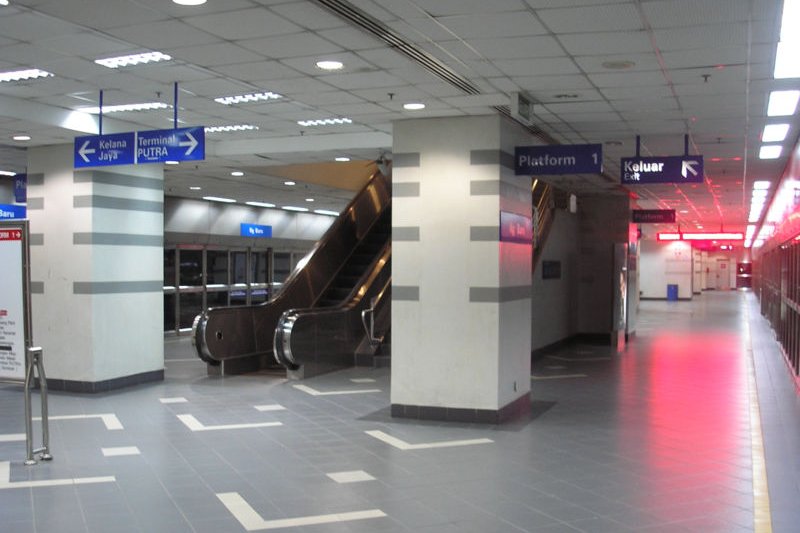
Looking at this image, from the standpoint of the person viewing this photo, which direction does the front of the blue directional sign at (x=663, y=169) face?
facing the viewer

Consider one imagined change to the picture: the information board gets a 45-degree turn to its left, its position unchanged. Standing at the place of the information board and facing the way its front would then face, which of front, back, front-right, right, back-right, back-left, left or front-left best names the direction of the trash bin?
left

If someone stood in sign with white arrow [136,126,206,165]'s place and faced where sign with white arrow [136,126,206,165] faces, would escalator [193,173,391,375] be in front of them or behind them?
behind

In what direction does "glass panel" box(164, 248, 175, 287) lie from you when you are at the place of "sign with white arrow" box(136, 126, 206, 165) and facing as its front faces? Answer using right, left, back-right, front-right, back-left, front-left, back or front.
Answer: back

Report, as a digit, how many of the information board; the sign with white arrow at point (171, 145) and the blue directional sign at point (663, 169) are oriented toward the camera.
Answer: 3

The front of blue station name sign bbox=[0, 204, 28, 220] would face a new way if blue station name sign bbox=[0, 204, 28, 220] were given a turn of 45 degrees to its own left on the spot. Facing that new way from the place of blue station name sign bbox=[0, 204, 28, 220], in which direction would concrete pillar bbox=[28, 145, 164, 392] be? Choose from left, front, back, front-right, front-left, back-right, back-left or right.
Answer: front-right

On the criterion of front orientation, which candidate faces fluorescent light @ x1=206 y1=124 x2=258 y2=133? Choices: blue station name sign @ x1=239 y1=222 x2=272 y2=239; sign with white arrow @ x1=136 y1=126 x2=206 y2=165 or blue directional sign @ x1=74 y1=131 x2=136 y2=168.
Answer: blue station name sign @ x1=239 y1=222 x2=272 y2=239

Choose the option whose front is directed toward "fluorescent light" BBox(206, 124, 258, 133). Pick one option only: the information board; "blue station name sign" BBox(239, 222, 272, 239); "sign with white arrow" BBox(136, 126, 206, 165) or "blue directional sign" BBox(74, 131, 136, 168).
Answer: "blue station name sign" BBox(239, 222, 272, 239)

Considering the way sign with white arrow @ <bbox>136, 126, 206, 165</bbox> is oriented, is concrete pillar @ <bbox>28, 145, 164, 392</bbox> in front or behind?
behind

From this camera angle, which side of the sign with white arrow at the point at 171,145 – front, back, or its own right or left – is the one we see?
front

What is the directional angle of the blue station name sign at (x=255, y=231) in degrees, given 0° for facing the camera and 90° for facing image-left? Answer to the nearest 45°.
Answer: approximately 0°

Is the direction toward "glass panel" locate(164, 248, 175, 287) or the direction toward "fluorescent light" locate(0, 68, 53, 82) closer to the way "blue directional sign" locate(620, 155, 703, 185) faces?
the fluorescent light

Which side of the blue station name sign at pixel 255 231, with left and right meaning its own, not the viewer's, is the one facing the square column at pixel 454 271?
front

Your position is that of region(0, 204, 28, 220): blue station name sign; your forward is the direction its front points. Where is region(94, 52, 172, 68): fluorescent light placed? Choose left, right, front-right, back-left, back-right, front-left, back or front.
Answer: front

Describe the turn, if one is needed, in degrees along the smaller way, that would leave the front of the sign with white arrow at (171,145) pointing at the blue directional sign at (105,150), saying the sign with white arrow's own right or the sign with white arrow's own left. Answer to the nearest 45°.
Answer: approximately 135° to the sign with white arrow's own right

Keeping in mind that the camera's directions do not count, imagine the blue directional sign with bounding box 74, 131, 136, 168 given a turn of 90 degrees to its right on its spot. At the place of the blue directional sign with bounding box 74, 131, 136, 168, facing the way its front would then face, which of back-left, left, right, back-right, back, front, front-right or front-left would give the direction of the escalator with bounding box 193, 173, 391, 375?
back-right

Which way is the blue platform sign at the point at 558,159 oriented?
toward the camera
